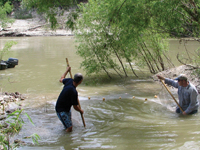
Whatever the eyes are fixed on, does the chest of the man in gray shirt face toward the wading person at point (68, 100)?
yes

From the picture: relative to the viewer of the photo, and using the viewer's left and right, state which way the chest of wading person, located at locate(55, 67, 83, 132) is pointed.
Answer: facing away from the viewer and to the right of the viewer

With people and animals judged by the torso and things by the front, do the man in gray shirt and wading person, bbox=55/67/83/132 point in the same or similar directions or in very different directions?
very different directions

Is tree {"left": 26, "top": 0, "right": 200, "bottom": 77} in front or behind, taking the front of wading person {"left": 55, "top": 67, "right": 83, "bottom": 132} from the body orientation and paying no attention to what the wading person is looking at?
in front

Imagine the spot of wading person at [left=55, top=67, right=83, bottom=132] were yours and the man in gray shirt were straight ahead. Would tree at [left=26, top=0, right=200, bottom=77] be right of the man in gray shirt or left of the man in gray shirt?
left

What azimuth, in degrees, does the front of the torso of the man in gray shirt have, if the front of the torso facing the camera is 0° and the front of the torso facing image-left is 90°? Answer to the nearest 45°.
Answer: approximately 45°

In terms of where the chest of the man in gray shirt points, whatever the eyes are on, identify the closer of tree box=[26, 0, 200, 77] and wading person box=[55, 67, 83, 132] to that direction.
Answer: the wading person

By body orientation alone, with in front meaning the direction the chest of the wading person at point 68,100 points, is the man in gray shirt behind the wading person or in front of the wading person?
in front

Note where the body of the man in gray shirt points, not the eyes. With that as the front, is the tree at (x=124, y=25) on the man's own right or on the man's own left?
on the man's own right
